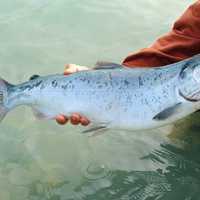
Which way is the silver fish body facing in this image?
to the viewer's right
